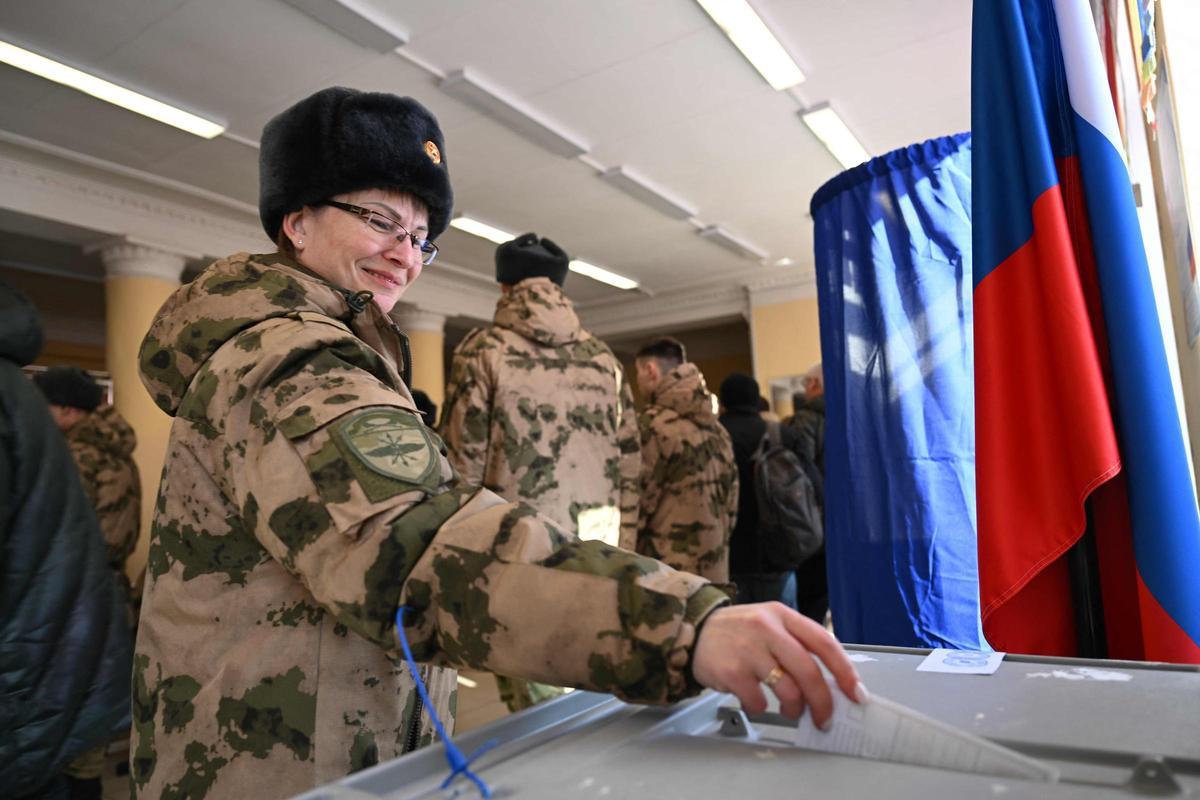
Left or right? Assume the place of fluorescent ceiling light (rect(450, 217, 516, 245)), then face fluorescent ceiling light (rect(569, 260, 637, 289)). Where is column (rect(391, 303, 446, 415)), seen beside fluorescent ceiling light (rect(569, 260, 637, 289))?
left

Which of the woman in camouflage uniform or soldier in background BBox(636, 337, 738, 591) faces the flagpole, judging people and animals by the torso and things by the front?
the woman in camouflage uniform

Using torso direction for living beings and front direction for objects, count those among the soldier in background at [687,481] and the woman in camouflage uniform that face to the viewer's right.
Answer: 1

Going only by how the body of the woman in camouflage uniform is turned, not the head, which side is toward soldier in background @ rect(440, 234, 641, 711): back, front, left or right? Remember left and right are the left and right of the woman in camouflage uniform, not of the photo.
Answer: left

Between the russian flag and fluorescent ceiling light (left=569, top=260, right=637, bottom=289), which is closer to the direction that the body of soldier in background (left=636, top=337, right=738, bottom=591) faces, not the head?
the fluorescent ceiling light

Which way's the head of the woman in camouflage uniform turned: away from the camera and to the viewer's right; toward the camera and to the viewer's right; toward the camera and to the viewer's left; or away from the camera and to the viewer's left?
toward the camera and to the viewer's right

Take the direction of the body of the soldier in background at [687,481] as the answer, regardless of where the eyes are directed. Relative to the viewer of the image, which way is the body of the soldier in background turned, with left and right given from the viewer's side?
facing away from the viewer and to the left of the viewer

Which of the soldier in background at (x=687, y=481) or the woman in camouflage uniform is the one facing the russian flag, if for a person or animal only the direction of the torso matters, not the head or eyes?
the woman in camouflage uniform

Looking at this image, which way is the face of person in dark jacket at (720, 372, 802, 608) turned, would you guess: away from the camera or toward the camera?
away from the camera

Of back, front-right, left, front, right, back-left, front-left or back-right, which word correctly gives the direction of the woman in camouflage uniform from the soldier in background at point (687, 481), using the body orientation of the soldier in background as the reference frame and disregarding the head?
back-left

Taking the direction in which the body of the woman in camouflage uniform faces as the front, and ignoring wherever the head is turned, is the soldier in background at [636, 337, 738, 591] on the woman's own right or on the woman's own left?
on the woman's own left

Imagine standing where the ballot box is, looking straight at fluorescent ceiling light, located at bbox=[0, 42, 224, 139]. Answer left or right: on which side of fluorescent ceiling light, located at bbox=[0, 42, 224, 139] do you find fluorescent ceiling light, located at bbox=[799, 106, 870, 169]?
right

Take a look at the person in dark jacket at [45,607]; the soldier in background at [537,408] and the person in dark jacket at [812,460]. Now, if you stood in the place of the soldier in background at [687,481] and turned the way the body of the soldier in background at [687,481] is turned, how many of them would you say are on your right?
1

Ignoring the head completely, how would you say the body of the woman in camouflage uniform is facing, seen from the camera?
to the viewer's right
